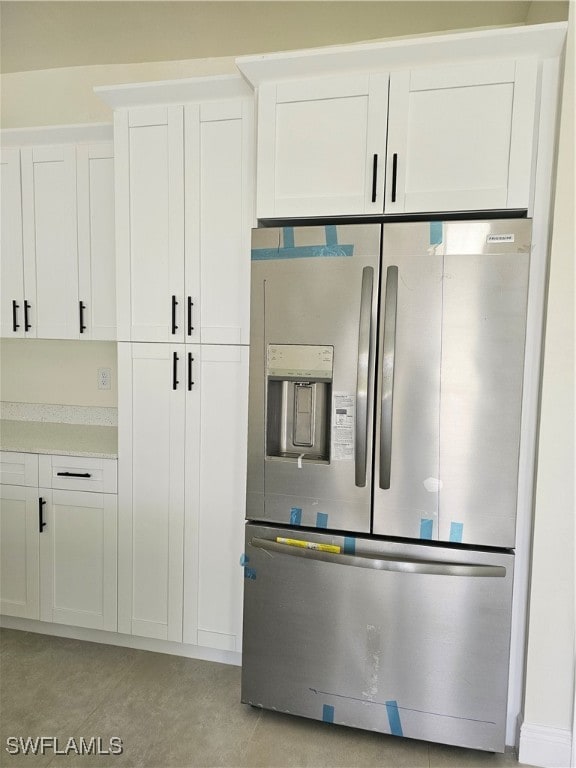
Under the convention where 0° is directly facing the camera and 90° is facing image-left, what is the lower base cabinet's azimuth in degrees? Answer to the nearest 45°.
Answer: approximately 45°

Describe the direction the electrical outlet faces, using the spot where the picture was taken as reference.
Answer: facing the viewer

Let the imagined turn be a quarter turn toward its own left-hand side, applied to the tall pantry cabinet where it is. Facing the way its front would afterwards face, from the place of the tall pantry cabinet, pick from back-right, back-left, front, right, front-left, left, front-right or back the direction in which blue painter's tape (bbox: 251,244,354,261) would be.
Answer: front

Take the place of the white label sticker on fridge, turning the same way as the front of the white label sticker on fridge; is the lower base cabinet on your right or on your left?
on your right

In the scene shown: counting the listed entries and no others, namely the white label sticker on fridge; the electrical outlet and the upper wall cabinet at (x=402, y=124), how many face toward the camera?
3

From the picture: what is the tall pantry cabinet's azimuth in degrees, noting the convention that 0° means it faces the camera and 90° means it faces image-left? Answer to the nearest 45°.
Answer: approximately 45°

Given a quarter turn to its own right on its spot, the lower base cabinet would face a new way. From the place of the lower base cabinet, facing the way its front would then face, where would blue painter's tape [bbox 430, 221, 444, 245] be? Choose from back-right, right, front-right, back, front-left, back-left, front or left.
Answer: back

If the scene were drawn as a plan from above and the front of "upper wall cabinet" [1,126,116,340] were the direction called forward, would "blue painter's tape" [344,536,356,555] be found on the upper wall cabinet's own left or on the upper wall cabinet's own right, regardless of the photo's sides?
on the upper wall cabinet's own left

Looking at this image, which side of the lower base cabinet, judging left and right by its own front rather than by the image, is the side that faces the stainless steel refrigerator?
left

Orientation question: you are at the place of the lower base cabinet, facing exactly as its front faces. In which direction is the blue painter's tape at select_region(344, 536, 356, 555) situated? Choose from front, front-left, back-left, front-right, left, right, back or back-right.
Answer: left
